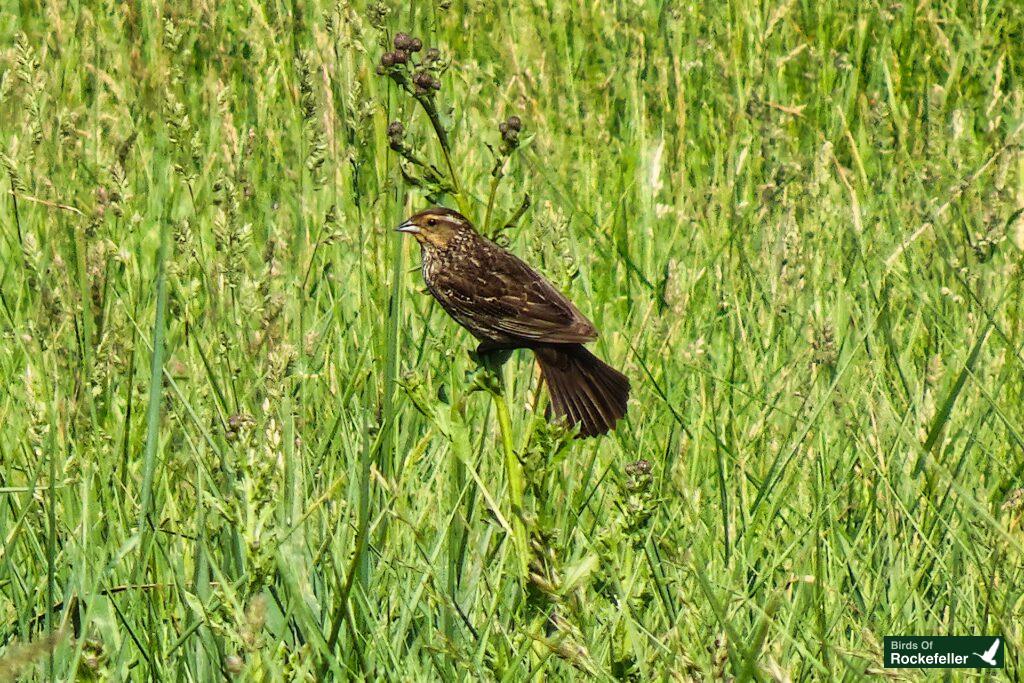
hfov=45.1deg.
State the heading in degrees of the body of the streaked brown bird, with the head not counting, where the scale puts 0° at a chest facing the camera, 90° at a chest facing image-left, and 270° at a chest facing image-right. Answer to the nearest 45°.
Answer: approximately 90°
